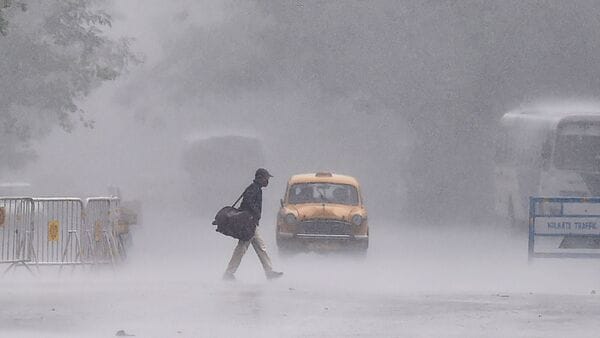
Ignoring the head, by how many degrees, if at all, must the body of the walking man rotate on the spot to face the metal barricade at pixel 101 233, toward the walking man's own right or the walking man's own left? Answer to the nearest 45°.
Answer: approximately 135° to the walking man's own left

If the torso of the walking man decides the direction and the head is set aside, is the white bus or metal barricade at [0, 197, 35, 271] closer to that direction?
the white bus

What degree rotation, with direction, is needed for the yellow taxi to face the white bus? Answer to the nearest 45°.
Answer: approximately 135° to its left

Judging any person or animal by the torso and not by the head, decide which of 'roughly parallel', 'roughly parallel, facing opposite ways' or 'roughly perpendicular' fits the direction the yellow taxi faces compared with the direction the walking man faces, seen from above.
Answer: roughly perpendicular

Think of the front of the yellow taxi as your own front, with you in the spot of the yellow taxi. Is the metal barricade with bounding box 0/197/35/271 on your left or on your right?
on your right

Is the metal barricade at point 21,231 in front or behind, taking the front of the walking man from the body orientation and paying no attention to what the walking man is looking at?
behind

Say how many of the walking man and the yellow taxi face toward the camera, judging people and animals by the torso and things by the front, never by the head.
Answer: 1

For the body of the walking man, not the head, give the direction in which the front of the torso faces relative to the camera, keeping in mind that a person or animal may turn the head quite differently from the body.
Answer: to the viewer's right

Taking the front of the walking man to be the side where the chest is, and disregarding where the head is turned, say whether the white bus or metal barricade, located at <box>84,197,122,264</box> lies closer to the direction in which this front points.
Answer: the white bus
